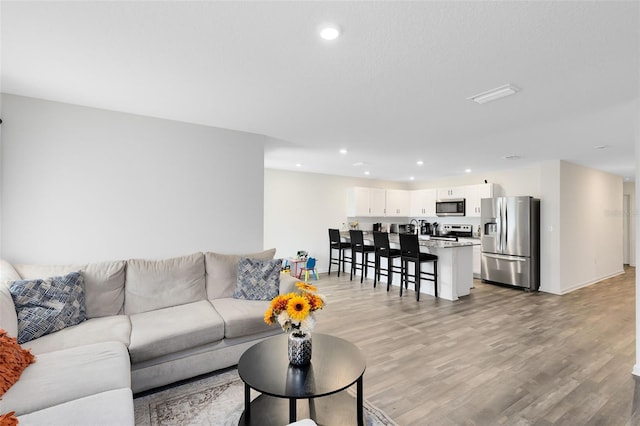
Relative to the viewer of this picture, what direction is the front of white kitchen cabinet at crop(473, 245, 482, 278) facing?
facing the viewer and to the left of the viewer

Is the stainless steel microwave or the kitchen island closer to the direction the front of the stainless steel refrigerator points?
the kitchen island

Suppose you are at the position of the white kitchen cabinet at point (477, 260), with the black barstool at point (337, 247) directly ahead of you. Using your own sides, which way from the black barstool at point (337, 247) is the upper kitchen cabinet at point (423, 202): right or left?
right

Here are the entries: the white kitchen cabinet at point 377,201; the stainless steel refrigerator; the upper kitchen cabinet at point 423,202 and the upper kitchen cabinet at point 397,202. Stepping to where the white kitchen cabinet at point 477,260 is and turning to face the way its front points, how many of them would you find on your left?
1

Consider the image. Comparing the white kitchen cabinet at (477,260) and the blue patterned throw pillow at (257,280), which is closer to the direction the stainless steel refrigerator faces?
the blue patterned throw pillow

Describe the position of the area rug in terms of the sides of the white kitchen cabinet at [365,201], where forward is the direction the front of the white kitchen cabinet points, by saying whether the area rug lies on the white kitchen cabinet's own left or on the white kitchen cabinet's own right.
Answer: on the white kitchen cabinet's own right

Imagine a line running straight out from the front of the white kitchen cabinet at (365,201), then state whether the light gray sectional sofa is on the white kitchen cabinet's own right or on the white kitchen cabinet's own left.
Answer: on the white kitchen cabinet's own right

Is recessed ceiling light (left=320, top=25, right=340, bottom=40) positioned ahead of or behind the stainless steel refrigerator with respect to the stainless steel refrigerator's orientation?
ahead

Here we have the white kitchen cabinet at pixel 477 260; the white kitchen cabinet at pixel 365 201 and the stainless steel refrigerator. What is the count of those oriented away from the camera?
0

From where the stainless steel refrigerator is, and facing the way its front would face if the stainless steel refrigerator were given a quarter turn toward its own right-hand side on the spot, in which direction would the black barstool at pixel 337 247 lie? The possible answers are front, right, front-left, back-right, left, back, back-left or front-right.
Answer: front-left

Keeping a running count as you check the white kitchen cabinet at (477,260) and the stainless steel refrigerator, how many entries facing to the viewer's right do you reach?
0

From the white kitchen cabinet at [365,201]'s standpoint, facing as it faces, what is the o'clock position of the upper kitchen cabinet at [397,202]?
The upper kitchen cabinet is roughly at 9 o'clock from the white kitchen cabinet.

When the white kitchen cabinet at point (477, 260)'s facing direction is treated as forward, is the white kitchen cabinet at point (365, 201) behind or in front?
in front

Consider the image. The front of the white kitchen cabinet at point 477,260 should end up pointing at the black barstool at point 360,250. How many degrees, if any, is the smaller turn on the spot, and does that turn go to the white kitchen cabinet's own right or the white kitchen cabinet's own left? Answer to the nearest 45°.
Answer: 0° — it already faces it
